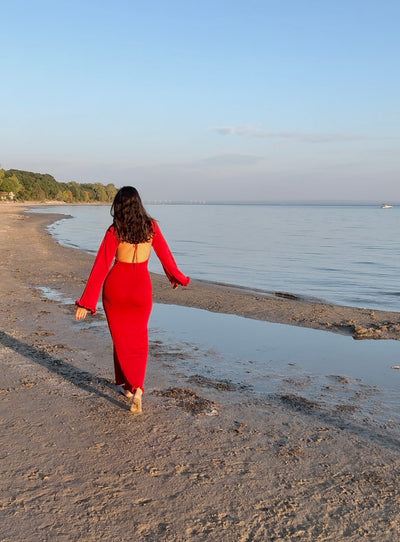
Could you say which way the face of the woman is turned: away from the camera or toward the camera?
away from the camera

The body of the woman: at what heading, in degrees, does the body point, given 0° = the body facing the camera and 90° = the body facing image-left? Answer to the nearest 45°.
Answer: approximately 180°
